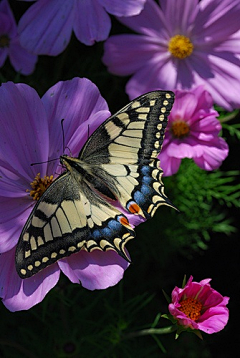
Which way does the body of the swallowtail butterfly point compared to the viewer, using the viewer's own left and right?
facing away from the viewer and to the left of the viewer
